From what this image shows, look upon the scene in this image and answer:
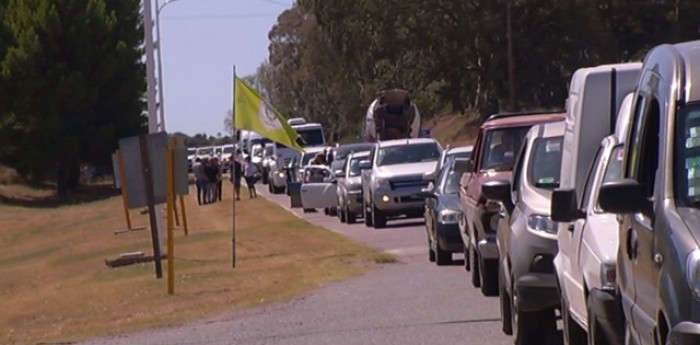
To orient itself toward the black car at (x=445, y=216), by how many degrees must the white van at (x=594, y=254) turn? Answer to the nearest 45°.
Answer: approximately 135° to its left

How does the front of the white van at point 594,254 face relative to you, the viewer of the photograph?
facing the viewer and to the right of the viewer

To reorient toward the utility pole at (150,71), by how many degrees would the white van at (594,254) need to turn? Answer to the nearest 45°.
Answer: approximately 180°

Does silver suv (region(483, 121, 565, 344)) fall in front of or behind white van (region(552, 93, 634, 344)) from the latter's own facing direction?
behind

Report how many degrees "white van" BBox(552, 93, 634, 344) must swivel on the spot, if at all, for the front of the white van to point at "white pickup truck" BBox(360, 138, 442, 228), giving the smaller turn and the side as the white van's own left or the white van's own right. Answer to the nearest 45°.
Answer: approximately 135° to the white van's own left

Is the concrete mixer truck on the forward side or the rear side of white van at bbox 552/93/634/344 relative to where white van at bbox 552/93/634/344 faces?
on the rear side

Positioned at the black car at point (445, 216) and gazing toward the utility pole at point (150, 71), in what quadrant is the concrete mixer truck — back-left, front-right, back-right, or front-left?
front-right

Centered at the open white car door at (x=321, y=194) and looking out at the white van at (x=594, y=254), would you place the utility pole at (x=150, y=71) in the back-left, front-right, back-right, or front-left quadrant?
front-right

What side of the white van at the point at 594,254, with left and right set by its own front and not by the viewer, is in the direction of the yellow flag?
back

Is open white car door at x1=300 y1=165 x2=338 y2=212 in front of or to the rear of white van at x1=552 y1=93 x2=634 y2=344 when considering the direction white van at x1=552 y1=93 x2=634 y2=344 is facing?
to the rear
